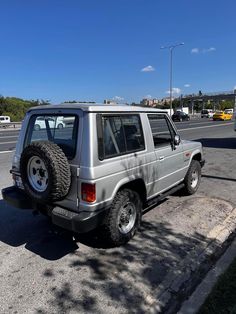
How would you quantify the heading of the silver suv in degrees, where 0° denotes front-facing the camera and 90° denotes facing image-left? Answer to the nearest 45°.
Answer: approximately 225°
